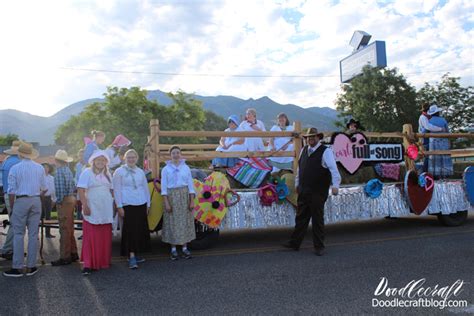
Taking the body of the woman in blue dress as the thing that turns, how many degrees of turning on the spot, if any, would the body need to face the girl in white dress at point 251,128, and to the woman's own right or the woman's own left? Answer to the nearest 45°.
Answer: approximately 90° to the woman's own left

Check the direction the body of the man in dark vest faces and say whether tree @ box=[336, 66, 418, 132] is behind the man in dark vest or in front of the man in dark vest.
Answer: behind

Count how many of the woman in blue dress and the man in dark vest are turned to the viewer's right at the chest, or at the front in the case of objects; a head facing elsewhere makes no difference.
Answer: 0

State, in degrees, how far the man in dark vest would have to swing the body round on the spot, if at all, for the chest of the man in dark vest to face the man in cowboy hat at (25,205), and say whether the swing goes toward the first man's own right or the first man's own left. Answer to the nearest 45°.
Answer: approximately 45° to the first man's own right

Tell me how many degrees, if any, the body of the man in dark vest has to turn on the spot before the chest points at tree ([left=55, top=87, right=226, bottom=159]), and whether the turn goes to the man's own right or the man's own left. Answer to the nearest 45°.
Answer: approximately 90° to the man's own right
